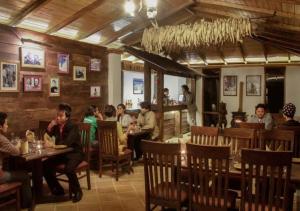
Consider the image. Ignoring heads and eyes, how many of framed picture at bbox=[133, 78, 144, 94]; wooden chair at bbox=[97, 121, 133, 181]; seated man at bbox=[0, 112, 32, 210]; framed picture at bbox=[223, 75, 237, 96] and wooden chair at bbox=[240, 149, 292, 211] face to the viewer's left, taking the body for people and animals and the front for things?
0

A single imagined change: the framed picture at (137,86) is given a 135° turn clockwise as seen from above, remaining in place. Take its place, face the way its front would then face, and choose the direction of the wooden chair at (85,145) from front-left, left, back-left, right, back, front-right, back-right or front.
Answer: back-left

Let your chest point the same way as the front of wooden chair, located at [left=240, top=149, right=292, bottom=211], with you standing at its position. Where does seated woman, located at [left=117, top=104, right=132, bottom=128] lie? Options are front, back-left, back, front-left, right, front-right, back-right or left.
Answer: front-left

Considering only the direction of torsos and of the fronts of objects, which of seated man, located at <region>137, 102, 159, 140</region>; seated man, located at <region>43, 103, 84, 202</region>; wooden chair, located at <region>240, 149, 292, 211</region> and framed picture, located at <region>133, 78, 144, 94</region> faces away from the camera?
the wooden chair

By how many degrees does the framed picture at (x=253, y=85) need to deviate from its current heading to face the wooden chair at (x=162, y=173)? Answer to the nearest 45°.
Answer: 0° — it already faces it

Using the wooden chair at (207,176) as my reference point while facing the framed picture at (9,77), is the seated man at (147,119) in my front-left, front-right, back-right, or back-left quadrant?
front-right

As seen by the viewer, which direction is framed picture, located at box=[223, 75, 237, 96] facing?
toward the camera

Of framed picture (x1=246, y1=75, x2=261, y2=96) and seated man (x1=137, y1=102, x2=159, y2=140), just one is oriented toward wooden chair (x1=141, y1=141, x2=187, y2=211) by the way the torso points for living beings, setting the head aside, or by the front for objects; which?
the framed picture

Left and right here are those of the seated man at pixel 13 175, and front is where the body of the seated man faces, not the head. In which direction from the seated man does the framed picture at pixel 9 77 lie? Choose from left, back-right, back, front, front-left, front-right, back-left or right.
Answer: left

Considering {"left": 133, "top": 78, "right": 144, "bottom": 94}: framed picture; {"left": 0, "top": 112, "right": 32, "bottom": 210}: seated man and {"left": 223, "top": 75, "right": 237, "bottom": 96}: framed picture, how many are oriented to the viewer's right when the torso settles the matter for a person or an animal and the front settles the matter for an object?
1

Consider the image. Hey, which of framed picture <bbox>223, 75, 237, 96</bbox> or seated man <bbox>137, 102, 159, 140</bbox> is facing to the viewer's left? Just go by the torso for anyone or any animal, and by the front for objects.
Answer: the seated man

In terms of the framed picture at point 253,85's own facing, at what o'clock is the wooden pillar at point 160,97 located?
The wooden pillar is roughly at 1 o'clock from the framed picture.

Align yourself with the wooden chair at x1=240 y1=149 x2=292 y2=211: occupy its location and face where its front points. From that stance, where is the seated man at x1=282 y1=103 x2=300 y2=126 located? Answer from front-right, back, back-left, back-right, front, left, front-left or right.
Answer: front

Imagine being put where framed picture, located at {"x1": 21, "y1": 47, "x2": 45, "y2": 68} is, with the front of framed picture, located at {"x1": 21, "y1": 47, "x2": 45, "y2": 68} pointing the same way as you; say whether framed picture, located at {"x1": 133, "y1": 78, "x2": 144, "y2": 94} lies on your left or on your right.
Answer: on your left

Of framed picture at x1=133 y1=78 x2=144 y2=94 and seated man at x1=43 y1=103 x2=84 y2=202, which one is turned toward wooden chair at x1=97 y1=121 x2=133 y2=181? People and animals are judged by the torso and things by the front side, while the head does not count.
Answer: the framed picture

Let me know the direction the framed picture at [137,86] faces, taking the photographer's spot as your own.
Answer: facing the viewer

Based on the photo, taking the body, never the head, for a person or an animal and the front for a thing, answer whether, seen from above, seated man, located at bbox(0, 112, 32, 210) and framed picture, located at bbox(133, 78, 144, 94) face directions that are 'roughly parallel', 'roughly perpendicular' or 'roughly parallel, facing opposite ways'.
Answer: roughly perpendicular

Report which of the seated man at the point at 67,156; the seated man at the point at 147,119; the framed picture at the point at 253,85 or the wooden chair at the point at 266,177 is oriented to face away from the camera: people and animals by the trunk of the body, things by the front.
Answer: the wooden chair

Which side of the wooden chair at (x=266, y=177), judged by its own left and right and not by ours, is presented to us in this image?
back

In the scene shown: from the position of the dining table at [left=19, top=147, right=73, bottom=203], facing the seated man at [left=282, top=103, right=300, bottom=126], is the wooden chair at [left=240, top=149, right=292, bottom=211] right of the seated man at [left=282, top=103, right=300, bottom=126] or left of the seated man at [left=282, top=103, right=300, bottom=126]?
right

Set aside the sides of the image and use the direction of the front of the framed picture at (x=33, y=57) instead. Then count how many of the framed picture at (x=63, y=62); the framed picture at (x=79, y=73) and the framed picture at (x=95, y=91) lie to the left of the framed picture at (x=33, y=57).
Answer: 3

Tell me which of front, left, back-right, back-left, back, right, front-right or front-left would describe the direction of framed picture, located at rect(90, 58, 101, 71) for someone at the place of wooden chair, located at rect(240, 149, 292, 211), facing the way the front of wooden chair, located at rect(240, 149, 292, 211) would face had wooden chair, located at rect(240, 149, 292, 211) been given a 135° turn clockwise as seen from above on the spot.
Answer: back
